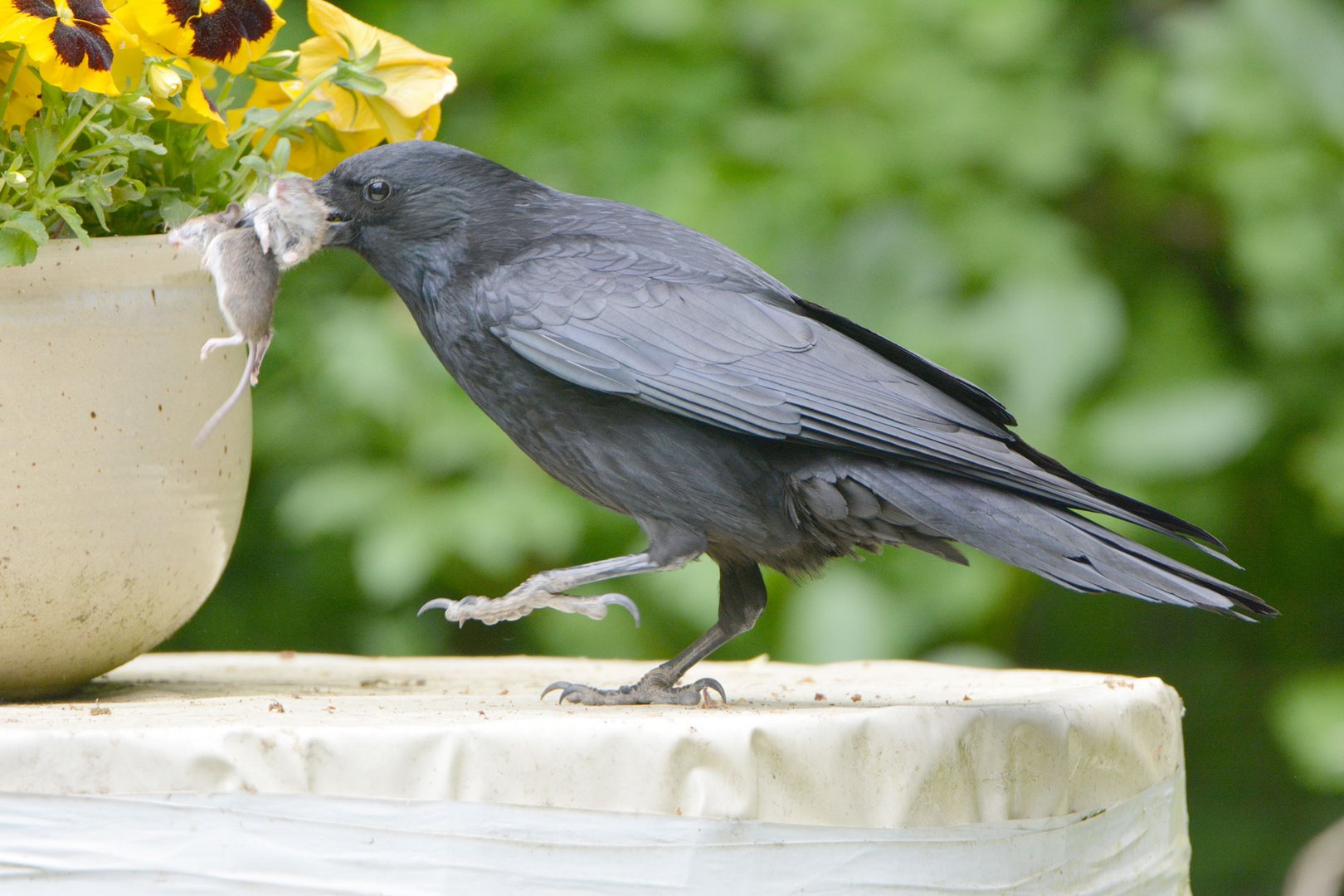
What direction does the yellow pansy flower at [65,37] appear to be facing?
toward the camera

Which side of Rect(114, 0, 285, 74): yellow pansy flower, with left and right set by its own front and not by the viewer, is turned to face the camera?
front

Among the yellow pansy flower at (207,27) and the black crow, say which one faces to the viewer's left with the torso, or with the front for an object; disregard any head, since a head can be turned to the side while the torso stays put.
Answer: the black crow

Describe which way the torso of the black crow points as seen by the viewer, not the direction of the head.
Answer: to the viewer's left

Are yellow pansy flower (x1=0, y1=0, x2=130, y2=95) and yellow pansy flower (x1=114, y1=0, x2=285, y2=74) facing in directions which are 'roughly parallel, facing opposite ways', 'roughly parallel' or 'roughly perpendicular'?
roughly parallel

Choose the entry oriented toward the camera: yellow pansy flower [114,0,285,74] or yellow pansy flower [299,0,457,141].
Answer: yellow pansy flower [114,0,285,74]
